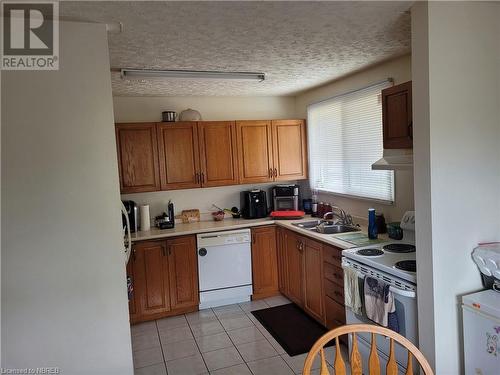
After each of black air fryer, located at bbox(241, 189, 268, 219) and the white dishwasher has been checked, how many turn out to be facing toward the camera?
2

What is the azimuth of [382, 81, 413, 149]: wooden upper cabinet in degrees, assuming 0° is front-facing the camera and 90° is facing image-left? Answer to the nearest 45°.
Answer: approximately 45°

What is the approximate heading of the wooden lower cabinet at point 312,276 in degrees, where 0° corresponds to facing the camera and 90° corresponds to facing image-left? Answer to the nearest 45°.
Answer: approximately 45°

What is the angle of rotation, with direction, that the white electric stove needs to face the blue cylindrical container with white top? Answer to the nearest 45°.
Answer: approximately 135° to its right

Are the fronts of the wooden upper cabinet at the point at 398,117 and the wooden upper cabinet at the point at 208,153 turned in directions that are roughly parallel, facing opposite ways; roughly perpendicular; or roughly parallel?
roughly perpendicular

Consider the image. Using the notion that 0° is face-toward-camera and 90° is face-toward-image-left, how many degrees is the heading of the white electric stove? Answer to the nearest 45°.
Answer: approximately 45°

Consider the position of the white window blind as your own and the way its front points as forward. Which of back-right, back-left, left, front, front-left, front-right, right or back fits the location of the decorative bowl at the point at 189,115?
front-right

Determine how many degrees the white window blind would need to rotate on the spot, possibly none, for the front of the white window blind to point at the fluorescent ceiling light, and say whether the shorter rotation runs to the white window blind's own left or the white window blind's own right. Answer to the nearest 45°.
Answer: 0° — it already faces it
